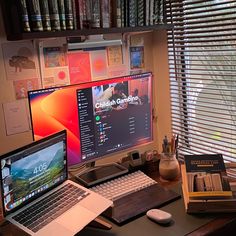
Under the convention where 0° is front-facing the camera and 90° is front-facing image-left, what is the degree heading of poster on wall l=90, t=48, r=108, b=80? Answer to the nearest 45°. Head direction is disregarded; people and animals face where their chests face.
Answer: approximately 0°

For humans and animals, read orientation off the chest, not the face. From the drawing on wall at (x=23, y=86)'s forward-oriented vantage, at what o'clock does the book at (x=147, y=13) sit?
The book is roughly at 9 o'clock from the drawing on wall.

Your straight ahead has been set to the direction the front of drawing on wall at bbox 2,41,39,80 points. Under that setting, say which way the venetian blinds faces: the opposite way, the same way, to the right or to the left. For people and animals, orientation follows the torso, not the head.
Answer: to the right

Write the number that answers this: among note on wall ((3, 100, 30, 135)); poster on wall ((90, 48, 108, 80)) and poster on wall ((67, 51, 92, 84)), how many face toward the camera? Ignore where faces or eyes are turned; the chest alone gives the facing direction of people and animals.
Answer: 3

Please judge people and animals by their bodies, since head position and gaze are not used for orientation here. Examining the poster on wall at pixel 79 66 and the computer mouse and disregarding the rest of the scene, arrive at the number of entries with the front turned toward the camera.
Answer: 1

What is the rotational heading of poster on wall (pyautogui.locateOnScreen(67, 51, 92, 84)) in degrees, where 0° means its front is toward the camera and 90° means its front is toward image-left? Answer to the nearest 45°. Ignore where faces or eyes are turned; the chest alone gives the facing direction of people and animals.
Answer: approximately 0°

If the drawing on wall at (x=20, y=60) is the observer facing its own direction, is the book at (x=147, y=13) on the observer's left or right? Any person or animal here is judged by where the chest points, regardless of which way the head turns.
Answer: on its left
